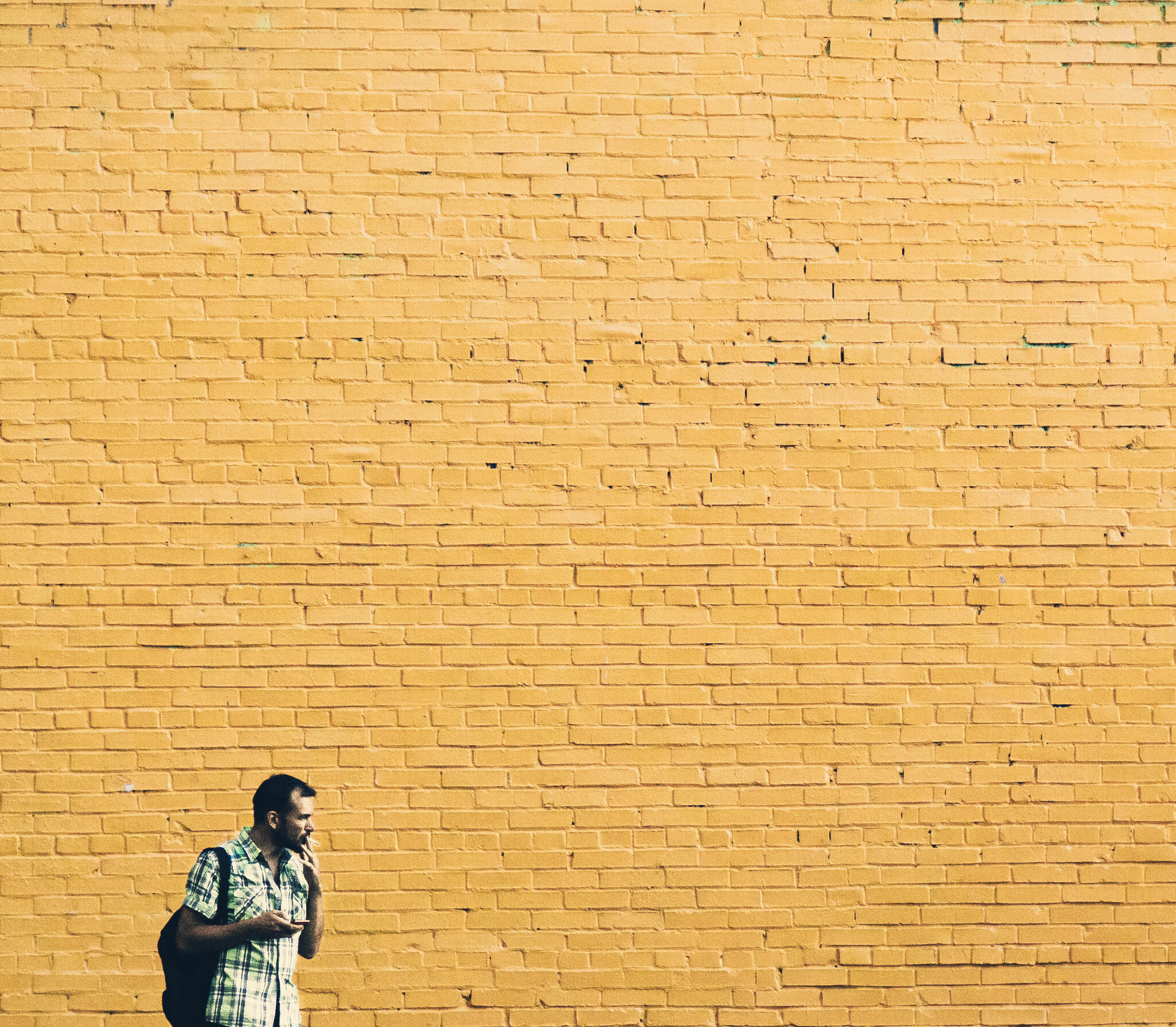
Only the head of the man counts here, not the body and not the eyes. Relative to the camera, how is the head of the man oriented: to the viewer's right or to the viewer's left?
to the viewer's right

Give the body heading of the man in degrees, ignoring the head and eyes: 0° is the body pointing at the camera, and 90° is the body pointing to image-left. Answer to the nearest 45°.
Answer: approximately 315°
